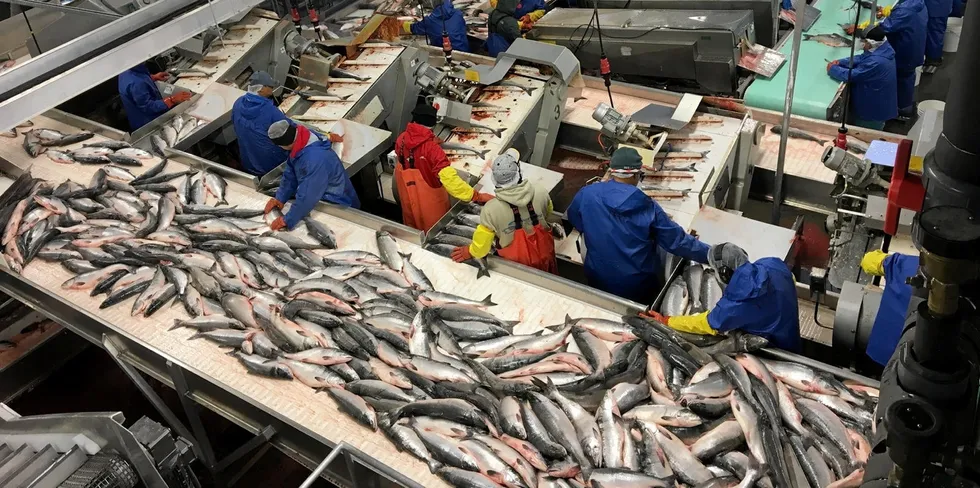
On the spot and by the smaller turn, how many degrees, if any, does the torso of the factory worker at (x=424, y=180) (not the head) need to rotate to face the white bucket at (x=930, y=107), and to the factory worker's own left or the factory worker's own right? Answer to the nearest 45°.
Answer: approximately 90° to the factory worker's own right

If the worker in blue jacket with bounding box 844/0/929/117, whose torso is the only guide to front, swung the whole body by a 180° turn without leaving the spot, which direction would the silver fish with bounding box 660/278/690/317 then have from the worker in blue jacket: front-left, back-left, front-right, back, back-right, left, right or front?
right

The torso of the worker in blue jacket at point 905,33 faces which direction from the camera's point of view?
to the viewer's left

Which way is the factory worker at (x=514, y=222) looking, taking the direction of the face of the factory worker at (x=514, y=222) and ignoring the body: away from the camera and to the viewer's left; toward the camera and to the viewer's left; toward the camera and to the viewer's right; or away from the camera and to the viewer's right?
away from the camera and to the viewer's left

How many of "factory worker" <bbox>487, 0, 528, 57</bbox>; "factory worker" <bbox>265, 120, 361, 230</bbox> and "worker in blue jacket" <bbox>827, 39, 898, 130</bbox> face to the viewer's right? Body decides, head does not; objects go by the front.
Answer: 1

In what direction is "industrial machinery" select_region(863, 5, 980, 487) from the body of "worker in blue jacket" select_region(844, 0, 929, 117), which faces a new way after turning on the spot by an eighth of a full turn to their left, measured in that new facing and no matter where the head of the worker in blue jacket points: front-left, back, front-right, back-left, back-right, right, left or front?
front-left

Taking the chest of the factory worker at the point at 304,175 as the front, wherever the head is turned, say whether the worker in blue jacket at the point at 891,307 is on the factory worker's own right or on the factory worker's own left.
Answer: on the factory worker's own left

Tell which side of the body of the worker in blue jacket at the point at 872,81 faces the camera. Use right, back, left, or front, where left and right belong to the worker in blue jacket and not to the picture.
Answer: left

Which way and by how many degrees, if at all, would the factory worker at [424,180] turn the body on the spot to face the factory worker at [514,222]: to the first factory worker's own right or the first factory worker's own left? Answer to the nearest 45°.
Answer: approximately 90° to the first factory worker's own right

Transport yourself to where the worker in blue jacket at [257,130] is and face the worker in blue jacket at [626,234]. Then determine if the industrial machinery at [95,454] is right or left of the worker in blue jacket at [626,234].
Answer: right

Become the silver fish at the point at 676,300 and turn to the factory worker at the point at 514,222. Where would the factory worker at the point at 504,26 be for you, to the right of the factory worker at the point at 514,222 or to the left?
right

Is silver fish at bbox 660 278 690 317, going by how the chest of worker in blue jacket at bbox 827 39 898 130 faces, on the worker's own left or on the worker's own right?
on the worker's own left
